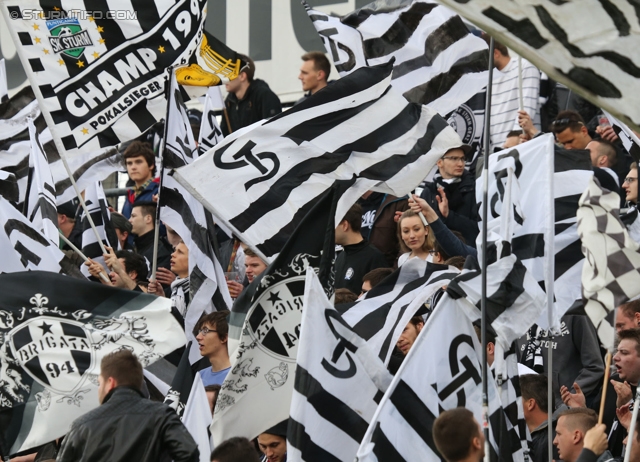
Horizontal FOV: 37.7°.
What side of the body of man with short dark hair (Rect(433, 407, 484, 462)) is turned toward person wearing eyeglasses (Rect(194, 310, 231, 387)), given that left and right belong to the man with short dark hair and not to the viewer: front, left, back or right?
left

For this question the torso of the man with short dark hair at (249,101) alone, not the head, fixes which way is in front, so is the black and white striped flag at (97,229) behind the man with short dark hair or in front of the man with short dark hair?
in front

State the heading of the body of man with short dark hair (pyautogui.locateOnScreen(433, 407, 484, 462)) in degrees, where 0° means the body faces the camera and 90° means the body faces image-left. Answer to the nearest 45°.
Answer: approximately 225°

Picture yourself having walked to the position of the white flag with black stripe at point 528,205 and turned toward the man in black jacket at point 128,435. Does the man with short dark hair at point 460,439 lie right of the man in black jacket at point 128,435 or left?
left

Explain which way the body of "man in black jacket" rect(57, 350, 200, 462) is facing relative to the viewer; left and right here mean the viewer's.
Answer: facing away from the viewer and to the left of the viewer

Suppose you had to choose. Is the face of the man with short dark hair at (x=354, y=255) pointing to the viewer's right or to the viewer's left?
to the viewer's left

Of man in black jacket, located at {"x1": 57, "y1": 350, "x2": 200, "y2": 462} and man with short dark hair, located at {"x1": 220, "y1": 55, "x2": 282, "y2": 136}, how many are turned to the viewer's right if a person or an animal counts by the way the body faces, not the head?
0

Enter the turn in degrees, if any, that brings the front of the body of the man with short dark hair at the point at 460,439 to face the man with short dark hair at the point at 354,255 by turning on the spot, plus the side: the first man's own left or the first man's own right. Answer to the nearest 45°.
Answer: approximately 45° to the first man's own left

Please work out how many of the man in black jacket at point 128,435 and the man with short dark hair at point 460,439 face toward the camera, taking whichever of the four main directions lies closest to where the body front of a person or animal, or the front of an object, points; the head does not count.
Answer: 0

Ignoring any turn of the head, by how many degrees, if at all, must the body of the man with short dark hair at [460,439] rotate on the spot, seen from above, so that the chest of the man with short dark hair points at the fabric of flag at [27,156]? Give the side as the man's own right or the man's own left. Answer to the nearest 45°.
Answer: approximately 90° to the man's own left

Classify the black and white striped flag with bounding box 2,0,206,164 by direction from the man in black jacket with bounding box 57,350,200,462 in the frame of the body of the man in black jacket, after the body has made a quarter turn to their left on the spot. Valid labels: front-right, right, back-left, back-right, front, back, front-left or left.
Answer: back-right

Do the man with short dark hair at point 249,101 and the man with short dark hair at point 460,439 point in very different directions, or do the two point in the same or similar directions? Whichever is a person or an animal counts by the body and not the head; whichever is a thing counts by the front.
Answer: very different directions

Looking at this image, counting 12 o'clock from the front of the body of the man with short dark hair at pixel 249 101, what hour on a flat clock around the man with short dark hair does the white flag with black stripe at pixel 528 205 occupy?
The white flag with black stripe is roughly at 10 o'clock from the man with short dark hair.
